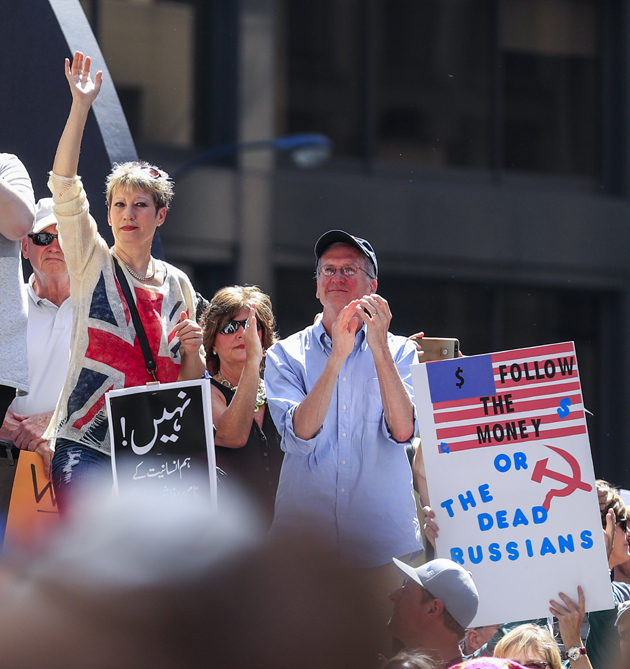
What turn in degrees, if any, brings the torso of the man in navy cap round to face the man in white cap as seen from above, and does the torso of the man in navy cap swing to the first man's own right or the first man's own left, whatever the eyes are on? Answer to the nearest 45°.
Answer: approximately 90° to the first man's own right

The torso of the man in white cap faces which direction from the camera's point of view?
toward the camera

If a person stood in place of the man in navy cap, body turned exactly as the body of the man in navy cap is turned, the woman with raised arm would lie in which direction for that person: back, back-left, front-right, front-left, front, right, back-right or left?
right
